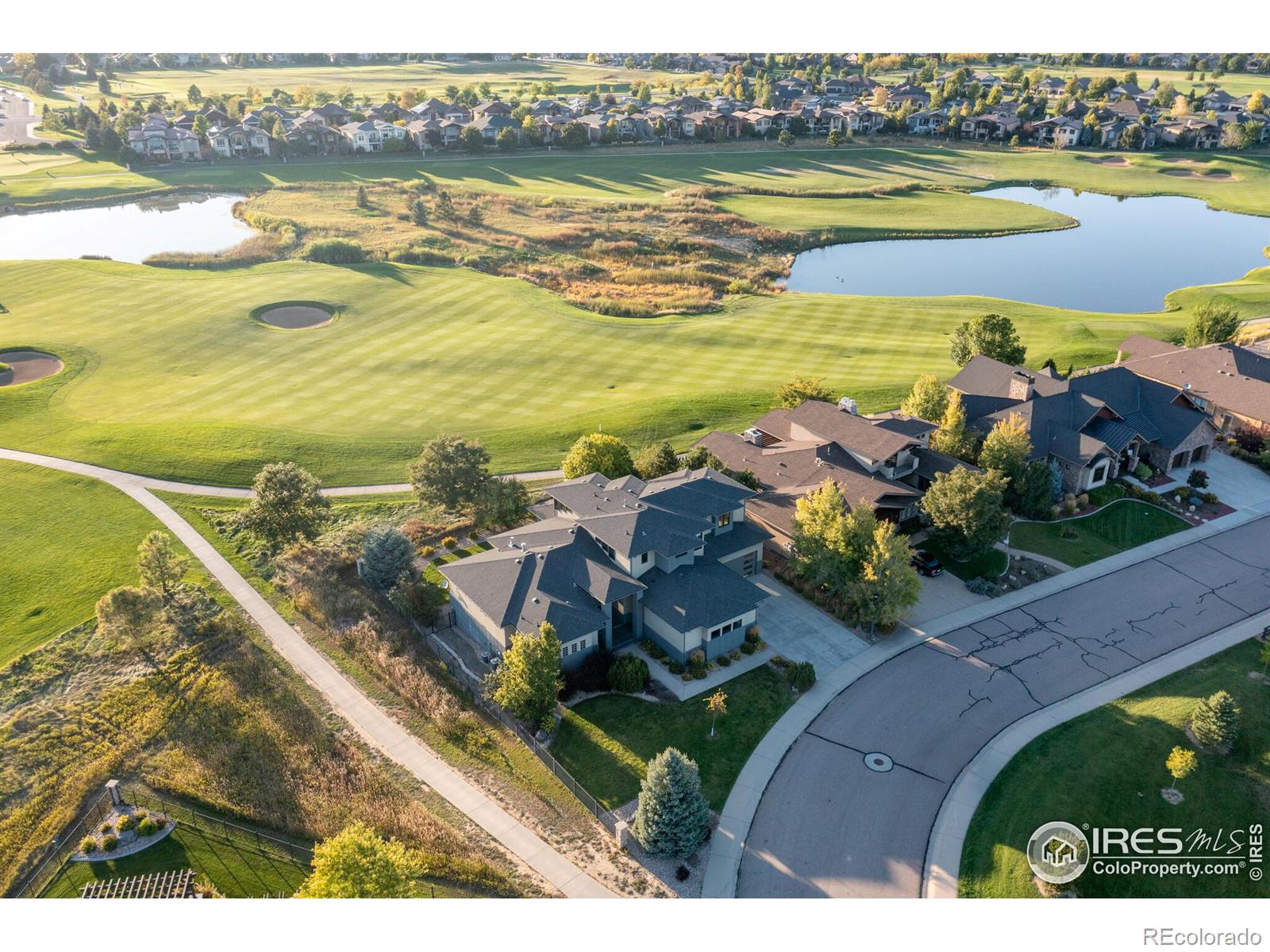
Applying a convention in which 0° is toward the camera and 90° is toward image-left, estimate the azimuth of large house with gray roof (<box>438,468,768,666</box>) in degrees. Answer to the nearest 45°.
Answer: approximately 315°

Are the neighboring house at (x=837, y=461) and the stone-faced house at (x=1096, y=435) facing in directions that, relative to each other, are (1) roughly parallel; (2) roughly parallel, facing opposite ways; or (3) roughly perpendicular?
roughly parallel

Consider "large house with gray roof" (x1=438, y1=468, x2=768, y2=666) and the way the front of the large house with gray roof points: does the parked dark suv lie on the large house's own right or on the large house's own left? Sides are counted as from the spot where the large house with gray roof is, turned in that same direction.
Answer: on the large house's own left

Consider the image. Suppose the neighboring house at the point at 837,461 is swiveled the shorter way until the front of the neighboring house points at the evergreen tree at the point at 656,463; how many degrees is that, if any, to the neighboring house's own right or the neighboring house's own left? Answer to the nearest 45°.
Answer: approximately 135° to the neighboring house's own right

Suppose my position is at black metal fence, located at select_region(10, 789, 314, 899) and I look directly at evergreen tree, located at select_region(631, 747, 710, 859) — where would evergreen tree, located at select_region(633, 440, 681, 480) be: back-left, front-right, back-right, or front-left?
front-left

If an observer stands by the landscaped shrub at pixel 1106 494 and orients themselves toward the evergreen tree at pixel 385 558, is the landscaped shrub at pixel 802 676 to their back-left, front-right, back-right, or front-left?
front-left

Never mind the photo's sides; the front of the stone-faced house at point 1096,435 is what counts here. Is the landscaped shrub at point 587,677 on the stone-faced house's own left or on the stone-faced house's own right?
on the stone-faced house's own right

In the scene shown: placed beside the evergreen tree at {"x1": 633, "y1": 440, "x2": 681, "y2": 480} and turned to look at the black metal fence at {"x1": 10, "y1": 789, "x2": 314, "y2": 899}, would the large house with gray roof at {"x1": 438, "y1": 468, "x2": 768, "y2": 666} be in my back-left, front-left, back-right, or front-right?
front-left

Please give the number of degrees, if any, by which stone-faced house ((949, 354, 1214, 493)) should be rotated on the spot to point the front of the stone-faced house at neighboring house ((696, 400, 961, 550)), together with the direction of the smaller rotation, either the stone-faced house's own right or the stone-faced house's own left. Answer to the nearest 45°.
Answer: approximately 90° to the stone-faced house's own right

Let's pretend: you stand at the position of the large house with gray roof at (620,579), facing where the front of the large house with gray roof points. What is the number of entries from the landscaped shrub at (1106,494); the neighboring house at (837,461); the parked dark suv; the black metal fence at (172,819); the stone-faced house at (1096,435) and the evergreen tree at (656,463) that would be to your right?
1

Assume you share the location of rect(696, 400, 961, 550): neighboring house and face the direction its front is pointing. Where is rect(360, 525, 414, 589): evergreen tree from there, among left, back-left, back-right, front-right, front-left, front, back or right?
right

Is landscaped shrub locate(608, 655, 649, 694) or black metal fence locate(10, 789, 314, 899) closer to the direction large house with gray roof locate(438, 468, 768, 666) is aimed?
the landscaped shrub

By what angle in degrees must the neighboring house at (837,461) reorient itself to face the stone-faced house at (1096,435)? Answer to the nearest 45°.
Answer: approximately 90° to its left

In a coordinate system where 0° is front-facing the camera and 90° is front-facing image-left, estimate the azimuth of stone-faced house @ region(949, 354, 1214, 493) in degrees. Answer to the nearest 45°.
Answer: approximately 315°

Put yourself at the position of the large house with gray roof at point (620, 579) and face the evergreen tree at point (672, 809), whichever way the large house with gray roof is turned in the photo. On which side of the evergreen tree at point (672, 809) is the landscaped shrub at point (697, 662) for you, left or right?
left

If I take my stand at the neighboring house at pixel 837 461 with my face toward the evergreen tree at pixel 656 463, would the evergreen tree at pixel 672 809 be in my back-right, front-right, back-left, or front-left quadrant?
front-left

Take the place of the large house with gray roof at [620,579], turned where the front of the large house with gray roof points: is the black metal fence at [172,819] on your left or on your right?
on your right

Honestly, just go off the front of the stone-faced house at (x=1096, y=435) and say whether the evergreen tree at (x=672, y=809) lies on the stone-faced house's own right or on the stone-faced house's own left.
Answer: on the stone-faced house's own right

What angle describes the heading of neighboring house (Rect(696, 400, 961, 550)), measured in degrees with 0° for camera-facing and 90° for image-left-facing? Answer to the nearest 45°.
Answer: approximately 315°

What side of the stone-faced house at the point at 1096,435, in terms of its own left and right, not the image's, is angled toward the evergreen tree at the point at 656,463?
right

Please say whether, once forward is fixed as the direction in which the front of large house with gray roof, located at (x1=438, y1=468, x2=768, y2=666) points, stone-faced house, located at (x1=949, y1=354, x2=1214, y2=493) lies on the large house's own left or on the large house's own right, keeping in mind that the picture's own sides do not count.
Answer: on the large house's own left
